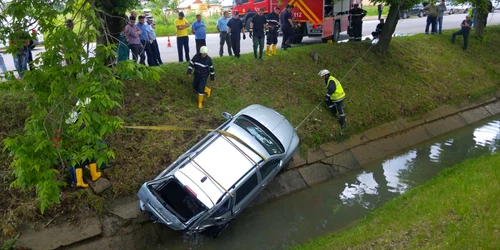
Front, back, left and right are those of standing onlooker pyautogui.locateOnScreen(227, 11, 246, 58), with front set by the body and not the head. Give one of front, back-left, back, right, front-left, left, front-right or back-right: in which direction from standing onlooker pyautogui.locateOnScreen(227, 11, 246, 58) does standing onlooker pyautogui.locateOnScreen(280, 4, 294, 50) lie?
back-left

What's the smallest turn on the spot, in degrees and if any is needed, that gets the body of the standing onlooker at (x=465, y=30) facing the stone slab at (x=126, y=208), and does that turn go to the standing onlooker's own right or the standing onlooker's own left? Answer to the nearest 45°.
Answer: approximately 45° to the standing onlooker's own left

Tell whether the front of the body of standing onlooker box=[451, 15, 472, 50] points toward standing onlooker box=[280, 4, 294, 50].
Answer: yes

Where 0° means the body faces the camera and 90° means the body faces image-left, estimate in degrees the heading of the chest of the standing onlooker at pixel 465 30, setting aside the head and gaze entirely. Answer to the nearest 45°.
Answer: approximately 45°

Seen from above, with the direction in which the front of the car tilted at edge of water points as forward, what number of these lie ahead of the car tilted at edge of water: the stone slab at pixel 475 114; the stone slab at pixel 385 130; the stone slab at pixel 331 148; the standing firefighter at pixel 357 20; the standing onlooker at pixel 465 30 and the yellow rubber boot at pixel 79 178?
5
